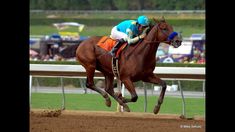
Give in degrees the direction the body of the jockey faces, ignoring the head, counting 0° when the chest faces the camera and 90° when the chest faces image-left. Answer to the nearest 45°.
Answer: approximately 270°
